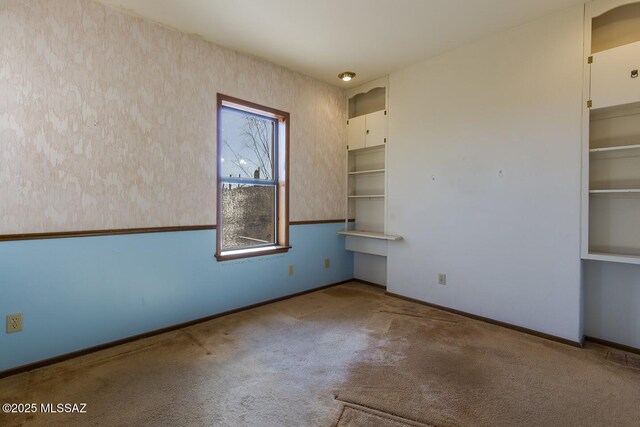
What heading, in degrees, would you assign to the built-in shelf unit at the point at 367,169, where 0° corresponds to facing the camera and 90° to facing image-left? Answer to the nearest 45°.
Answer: approximately 45°

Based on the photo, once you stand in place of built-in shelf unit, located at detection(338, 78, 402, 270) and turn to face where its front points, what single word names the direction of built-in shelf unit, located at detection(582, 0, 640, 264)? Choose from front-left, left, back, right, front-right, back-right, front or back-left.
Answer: left

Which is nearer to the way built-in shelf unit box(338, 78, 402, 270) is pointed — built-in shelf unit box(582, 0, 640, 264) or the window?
the window

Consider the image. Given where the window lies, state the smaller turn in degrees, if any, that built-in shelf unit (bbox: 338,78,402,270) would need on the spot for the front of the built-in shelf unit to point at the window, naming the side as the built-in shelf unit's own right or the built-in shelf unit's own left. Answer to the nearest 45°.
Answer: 0° — it already faces it
